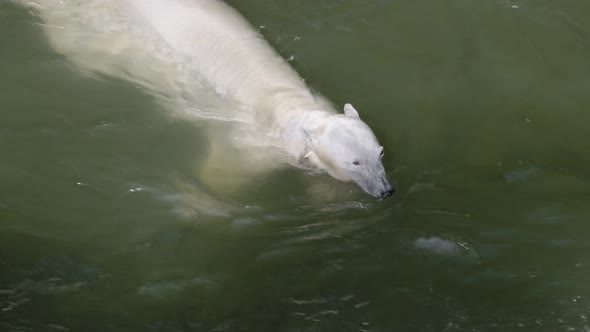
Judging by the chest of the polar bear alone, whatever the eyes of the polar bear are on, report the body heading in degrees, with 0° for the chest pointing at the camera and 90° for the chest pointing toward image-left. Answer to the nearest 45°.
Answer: approximately 315°
